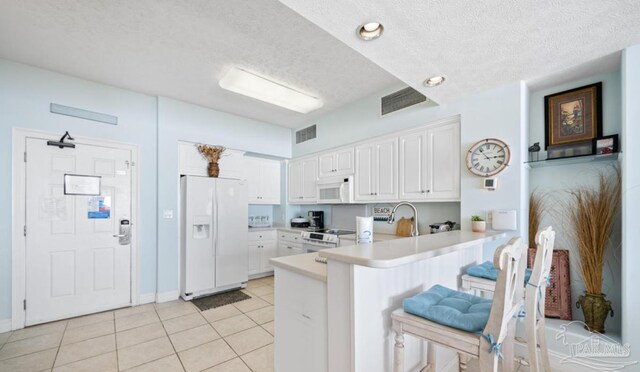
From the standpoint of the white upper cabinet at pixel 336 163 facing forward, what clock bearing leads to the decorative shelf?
The decorative shelf is roughly at 9 o'clock from the white upper cabinet.

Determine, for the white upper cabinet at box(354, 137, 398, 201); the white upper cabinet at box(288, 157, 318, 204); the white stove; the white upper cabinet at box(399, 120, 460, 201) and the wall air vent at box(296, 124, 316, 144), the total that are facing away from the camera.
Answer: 0

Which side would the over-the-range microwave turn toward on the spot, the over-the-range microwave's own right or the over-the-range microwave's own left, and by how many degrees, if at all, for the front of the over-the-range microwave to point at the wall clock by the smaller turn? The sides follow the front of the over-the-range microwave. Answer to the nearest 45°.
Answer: approximately 90° to the over-the-range microwave's own left

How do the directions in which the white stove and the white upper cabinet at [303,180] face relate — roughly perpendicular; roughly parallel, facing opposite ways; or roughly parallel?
roughly parallel

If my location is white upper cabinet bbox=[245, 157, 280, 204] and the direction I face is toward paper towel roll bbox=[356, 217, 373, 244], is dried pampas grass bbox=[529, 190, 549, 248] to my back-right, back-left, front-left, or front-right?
front-left

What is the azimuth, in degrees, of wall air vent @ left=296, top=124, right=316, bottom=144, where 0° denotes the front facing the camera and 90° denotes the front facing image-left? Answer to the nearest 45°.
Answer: approximately 45°

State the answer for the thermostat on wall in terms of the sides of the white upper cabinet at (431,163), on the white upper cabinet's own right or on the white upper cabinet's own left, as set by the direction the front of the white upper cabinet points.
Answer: on the white upper cabinet's own left

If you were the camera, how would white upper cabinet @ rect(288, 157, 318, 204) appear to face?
facing the viewer and to the left of the viewer

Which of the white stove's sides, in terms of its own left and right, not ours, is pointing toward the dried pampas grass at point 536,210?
left

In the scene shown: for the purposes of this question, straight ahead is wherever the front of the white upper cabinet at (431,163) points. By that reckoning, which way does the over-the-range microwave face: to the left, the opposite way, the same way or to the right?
the same way

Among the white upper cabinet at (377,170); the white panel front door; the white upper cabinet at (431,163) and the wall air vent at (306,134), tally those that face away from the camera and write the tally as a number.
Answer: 0

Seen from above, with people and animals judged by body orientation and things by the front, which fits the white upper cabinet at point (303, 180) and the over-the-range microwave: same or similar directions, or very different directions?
same or similar directions

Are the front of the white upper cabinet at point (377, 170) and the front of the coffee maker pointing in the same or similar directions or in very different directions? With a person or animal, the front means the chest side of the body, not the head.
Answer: same or similar directions
